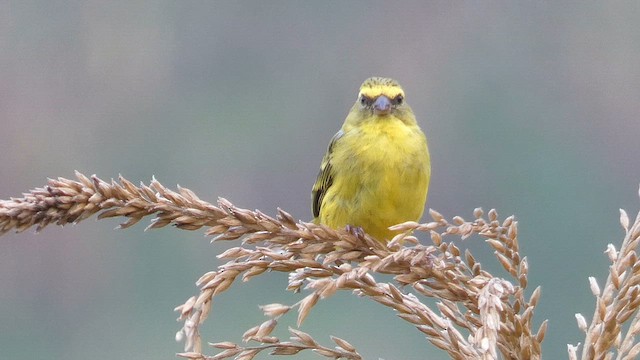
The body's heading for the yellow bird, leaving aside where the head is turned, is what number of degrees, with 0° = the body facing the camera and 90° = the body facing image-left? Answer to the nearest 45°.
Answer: approximately 0°
